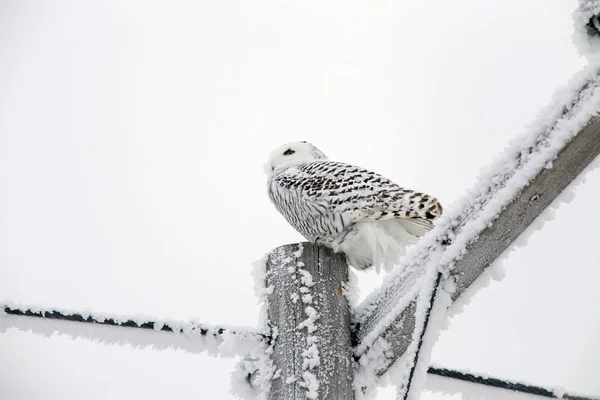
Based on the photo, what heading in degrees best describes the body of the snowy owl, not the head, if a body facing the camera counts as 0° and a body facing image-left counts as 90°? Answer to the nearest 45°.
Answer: approximately 90°
